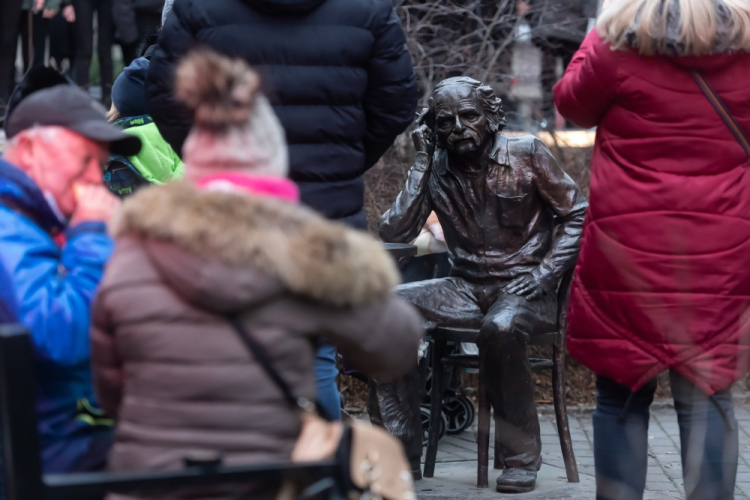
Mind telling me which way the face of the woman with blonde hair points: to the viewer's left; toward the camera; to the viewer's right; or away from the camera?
away from the camera

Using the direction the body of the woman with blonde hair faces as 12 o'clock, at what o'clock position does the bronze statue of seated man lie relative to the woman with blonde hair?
The bronze statue of seated man is roughly at 11 o'clock from the woman with blonde hair.

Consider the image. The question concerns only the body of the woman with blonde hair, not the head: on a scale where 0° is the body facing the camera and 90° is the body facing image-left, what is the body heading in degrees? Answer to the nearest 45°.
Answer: approximately 180°
